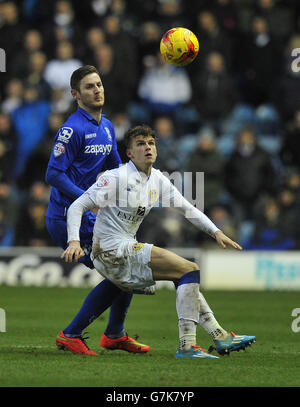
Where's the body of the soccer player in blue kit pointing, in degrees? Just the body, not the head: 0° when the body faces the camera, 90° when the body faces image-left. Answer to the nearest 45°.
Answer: approximately 315°

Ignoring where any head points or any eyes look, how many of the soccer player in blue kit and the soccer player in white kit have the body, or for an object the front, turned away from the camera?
0

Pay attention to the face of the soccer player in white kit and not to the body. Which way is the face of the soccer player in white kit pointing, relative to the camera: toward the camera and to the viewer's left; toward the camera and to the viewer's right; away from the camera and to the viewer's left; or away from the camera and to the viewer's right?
toward the camera and to the viewer's right

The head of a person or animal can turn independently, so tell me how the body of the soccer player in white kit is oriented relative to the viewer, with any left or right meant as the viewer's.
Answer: facing the viewer and to the right of the viewer

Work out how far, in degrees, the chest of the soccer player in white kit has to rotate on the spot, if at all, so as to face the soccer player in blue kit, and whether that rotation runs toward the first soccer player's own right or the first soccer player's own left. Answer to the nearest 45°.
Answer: approximately 180°

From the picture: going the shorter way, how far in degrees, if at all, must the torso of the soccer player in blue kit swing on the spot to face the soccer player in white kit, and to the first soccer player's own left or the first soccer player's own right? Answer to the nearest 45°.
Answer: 0° — they already face them
